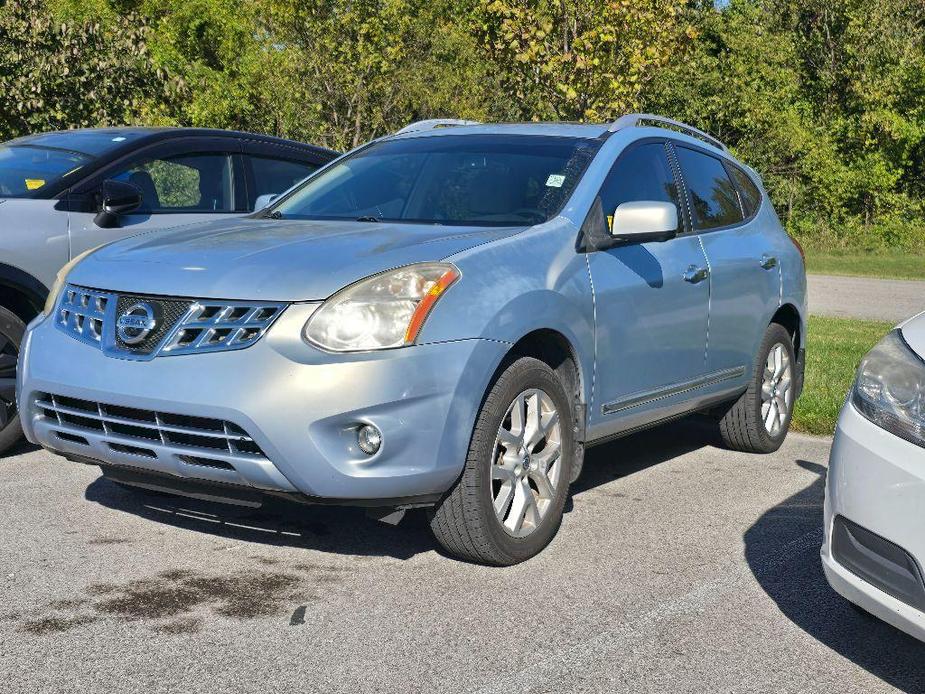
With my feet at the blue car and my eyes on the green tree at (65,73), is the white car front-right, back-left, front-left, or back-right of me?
back-right

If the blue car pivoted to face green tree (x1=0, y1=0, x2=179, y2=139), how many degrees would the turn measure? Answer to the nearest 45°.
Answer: approximately 135° to its right

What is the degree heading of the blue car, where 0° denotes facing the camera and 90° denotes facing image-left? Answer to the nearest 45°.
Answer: approximately 45°

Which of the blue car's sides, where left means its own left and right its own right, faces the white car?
left
